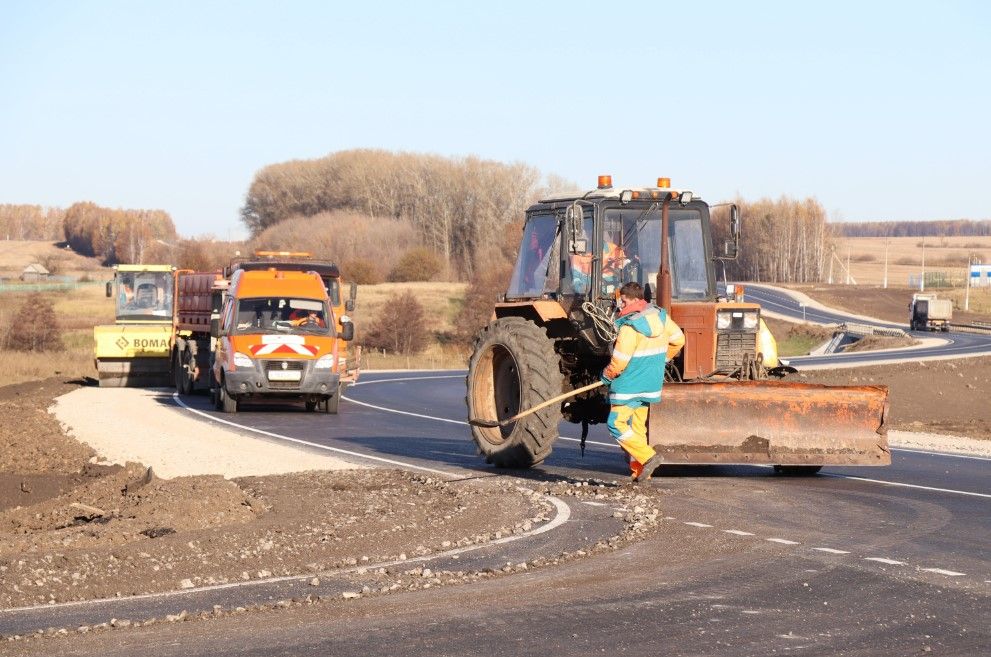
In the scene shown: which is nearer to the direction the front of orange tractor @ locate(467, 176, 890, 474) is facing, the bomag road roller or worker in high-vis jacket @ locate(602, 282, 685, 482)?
the worker in high-vis jacket

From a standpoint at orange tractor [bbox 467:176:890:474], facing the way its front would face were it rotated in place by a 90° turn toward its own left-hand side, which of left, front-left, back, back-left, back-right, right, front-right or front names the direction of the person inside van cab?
left

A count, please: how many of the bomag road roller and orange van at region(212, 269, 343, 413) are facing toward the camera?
2

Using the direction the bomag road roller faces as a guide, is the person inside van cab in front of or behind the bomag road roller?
in front

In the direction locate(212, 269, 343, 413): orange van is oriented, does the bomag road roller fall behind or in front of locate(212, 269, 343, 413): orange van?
behind

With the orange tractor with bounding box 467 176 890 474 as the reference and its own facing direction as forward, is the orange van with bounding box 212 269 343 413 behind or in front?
behind

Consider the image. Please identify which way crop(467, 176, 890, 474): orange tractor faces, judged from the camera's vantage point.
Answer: facing the viewer and to the right of the viewer

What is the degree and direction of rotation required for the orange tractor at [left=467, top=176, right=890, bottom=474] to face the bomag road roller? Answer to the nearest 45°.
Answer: approximately 180°

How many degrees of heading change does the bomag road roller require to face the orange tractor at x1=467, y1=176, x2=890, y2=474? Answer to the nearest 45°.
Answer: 0° — it already faces it

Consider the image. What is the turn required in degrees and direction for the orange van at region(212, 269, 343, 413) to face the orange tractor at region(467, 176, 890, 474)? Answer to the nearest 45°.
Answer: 0° — it already faces it
